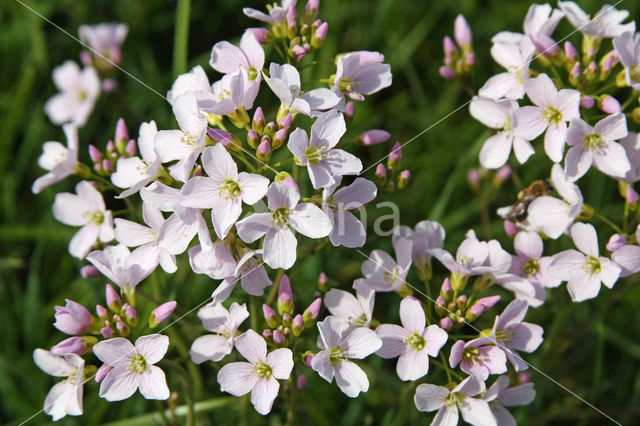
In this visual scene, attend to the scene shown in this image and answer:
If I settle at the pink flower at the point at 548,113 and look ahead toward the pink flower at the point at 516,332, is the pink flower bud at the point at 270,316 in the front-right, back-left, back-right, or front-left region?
front-right

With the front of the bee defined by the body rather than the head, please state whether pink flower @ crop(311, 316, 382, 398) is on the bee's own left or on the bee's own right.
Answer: on the bee's own right

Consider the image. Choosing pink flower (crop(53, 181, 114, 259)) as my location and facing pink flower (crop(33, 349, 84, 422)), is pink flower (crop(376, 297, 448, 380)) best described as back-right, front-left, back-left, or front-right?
front-left

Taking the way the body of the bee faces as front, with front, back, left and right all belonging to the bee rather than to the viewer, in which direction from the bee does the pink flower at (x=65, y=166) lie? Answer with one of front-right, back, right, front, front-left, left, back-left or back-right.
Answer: back
